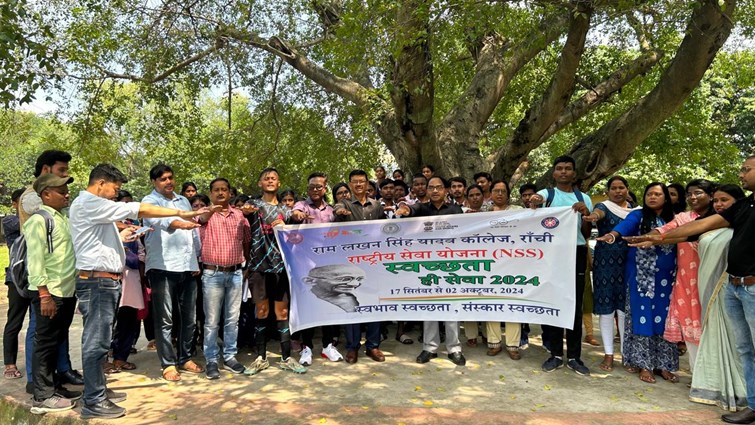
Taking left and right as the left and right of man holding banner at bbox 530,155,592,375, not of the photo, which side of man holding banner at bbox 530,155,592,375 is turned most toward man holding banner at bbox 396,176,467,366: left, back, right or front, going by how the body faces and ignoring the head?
right

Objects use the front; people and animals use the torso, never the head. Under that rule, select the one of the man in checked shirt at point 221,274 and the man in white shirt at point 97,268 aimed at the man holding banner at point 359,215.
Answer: the man in white shirt

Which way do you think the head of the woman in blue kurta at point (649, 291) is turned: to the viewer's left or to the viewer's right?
to the viewer's left

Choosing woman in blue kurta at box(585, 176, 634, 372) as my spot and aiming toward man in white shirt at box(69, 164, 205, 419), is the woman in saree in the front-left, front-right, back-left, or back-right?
back-left

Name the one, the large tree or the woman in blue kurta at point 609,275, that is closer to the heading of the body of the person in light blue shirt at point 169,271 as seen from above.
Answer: the woman in blue kurta

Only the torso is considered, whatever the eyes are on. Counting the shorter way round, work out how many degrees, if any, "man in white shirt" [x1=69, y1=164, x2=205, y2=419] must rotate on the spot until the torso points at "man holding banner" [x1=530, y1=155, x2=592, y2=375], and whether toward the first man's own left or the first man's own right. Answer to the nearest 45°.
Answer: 0° — they already face them

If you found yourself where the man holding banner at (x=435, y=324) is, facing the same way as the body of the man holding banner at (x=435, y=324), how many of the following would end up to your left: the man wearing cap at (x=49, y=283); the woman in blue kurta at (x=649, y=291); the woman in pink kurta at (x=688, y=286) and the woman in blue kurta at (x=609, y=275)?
3

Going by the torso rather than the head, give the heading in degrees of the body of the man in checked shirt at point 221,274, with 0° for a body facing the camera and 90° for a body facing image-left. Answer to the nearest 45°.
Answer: approximately 0°

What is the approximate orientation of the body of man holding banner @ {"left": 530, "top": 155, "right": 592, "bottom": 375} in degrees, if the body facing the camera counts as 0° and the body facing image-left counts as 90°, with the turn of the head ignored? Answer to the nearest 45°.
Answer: approximately 0°

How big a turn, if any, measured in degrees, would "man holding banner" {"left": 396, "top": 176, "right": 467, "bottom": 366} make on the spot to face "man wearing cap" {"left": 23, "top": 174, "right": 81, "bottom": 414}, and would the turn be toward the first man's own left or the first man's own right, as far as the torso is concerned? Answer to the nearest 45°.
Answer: approximately 45° to the first man's own right
